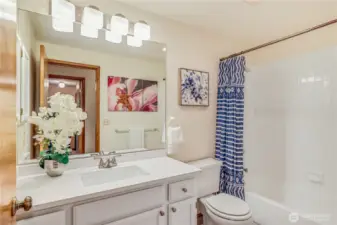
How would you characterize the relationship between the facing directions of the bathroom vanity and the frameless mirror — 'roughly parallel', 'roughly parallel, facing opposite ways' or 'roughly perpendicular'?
roughly parallel

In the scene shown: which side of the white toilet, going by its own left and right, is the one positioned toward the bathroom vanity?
right

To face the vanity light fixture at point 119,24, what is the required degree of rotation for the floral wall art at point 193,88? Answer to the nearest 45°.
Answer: approximately 90° to its right

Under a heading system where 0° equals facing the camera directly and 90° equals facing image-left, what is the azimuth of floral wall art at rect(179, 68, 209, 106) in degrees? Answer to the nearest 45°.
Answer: approximately 315°

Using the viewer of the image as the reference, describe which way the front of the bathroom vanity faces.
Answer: facing the viewer and to the right of the viewer

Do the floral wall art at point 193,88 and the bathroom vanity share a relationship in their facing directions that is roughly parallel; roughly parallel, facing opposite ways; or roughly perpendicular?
roughly parallel

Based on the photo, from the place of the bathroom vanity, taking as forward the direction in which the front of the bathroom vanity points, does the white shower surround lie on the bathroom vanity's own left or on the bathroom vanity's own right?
on the bathroom vanity's own left

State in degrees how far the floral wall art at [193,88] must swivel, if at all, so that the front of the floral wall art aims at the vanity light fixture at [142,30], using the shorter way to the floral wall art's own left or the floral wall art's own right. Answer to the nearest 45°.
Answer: approximately 90° to the floral wall art's own right

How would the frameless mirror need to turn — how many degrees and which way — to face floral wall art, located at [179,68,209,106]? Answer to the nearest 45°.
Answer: approximately 45° to its left

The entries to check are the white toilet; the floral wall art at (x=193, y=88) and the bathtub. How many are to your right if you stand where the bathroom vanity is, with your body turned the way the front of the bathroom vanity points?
0

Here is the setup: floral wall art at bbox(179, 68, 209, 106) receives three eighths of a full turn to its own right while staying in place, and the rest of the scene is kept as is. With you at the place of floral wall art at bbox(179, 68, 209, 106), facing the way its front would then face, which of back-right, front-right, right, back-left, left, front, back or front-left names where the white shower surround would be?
back

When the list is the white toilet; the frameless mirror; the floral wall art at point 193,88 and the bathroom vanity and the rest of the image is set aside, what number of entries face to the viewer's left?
0

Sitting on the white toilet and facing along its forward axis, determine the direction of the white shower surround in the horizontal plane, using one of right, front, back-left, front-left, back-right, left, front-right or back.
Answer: left

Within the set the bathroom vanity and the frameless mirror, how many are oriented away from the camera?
0

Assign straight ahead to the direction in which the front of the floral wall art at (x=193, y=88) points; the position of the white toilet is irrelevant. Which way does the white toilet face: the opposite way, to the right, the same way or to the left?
the same way
